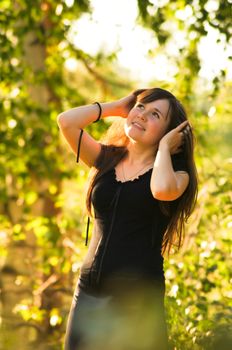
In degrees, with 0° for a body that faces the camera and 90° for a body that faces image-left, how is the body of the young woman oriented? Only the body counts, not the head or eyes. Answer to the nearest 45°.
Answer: approximately 45°
